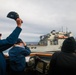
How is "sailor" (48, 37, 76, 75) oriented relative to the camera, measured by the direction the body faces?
away from the camera

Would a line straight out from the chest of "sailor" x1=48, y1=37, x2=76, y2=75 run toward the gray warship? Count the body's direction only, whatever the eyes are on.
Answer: yes
